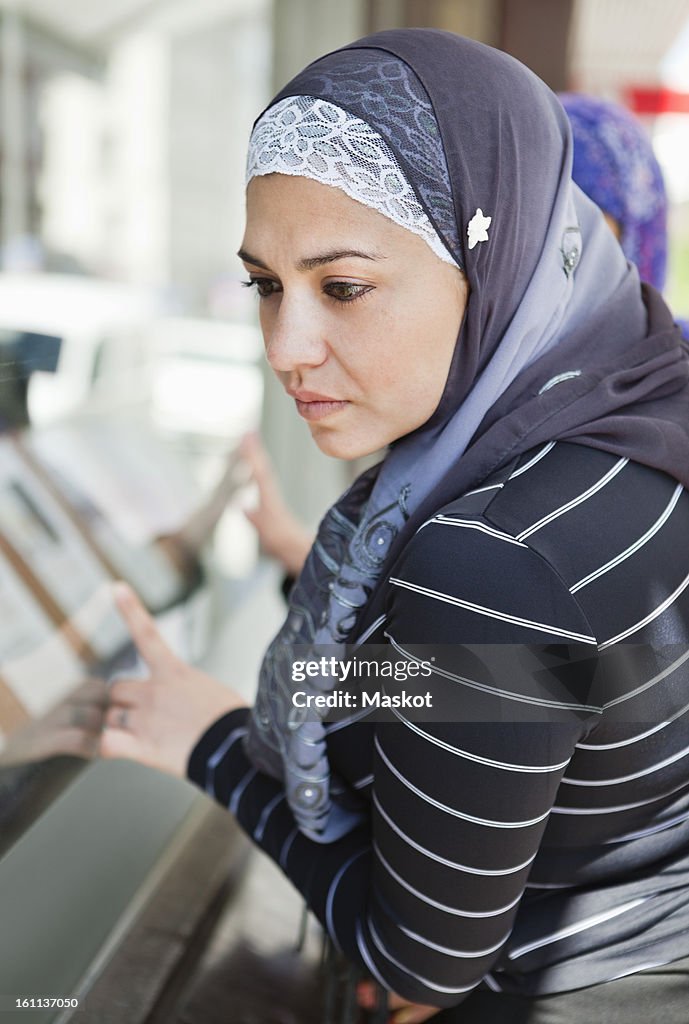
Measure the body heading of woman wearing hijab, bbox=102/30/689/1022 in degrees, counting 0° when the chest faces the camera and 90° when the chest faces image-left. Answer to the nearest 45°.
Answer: approximately 90°

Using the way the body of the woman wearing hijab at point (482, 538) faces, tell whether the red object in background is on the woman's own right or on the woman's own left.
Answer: on the woman's own right

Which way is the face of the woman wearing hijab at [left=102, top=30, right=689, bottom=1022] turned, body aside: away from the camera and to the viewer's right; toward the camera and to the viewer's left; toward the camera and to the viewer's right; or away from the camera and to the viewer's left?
toward the camera and to the viewer's left

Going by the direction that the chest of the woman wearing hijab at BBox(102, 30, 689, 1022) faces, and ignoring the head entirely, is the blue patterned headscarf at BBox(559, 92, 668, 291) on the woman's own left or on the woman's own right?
on the woman's own right
